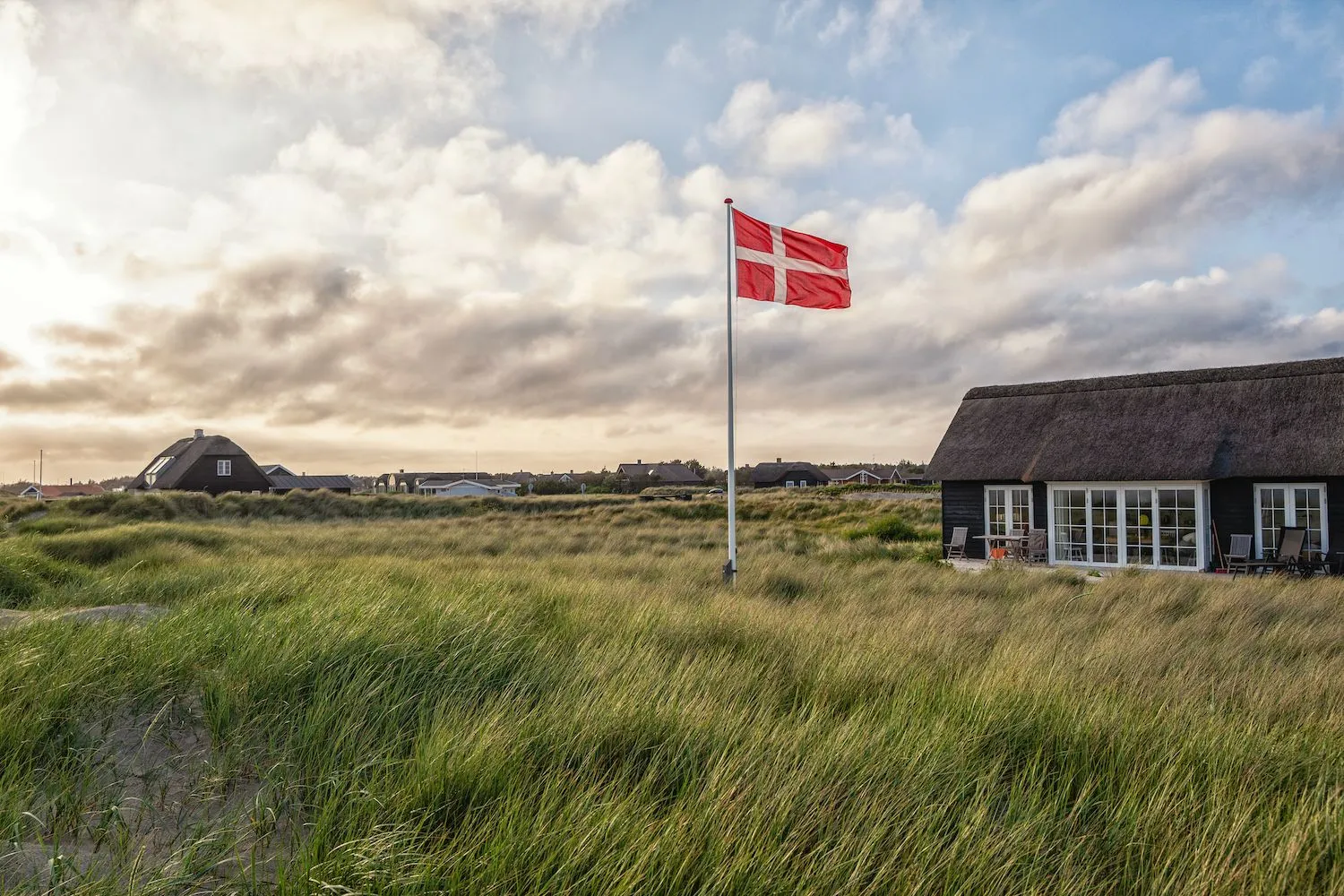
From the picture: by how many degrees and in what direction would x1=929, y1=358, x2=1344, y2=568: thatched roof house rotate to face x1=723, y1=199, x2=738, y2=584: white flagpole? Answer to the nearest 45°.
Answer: approximately 45° to its right

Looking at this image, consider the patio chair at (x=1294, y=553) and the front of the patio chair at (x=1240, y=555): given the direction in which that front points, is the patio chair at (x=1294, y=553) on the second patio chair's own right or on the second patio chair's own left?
on the second patio chair's own left

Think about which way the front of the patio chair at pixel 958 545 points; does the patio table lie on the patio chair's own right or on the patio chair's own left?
on the patio chair's own left

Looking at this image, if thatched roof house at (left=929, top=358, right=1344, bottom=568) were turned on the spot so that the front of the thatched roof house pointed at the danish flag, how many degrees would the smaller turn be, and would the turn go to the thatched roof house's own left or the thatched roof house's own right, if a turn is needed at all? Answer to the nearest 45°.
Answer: approximately 45° to the thatched roof house's own right

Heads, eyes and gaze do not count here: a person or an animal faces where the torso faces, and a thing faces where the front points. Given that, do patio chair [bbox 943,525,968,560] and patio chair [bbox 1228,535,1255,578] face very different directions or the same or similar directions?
same or similar directions

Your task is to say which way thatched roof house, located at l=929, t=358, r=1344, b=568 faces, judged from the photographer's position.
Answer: facing the viewer

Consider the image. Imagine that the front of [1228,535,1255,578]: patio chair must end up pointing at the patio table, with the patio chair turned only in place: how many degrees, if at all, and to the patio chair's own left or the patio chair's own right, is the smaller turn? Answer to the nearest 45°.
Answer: approximately 45° to the patio chair's own right
